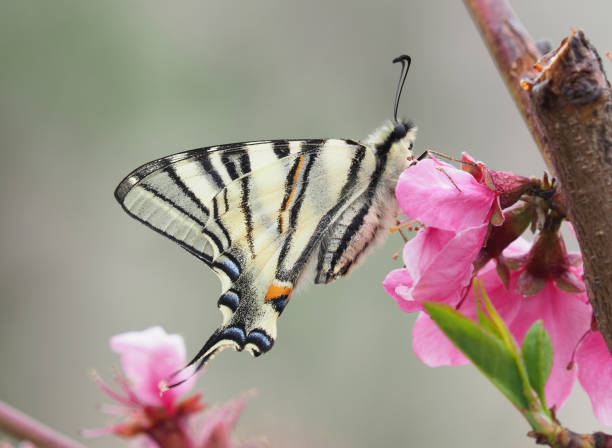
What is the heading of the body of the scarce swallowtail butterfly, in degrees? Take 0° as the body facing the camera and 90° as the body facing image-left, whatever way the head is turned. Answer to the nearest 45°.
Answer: approximately 270°
